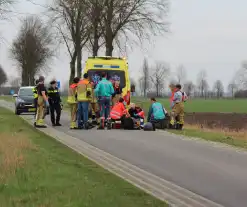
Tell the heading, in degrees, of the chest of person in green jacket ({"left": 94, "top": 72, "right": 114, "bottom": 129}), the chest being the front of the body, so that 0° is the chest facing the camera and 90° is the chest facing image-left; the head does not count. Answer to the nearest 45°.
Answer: approximately 180°

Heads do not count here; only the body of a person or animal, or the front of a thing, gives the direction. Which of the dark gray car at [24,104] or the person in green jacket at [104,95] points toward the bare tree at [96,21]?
the person in green jacket

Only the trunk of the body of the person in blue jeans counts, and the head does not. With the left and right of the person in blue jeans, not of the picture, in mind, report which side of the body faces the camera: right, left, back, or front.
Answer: back

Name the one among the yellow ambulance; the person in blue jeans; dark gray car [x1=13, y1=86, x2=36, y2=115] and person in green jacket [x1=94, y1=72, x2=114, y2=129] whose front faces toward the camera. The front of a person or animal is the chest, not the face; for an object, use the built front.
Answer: the dark gray car

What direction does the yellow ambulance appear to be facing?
away from the camera

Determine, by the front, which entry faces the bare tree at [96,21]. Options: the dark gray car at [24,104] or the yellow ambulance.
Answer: the yellow ambulance

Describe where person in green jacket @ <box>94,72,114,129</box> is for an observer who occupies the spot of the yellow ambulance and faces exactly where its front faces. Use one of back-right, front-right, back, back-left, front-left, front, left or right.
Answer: back

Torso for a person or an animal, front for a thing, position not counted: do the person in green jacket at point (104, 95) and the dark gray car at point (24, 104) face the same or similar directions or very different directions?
very different directions

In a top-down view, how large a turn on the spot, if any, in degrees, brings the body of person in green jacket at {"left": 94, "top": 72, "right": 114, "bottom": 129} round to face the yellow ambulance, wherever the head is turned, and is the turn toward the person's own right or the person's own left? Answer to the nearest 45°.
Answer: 0° — they already face it

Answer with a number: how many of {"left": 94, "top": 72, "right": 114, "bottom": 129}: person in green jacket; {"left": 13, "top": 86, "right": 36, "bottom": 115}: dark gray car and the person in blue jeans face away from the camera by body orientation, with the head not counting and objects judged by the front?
2

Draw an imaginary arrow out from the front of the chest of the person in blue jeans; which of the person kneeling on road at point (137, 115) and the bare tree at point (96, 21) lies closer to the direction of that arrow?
the bare tree
